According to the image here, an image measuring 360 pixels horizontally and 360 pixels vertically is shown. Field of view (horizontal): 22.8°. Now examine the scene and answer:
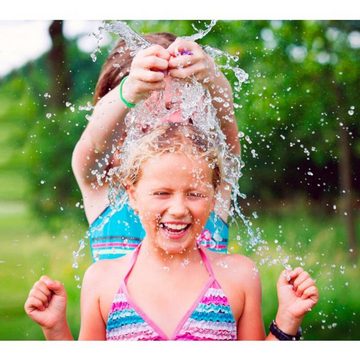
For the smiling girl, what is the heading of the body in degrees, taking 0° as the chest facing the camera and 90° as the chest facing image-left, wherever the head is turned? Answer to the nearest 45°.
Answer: approximately 0°
